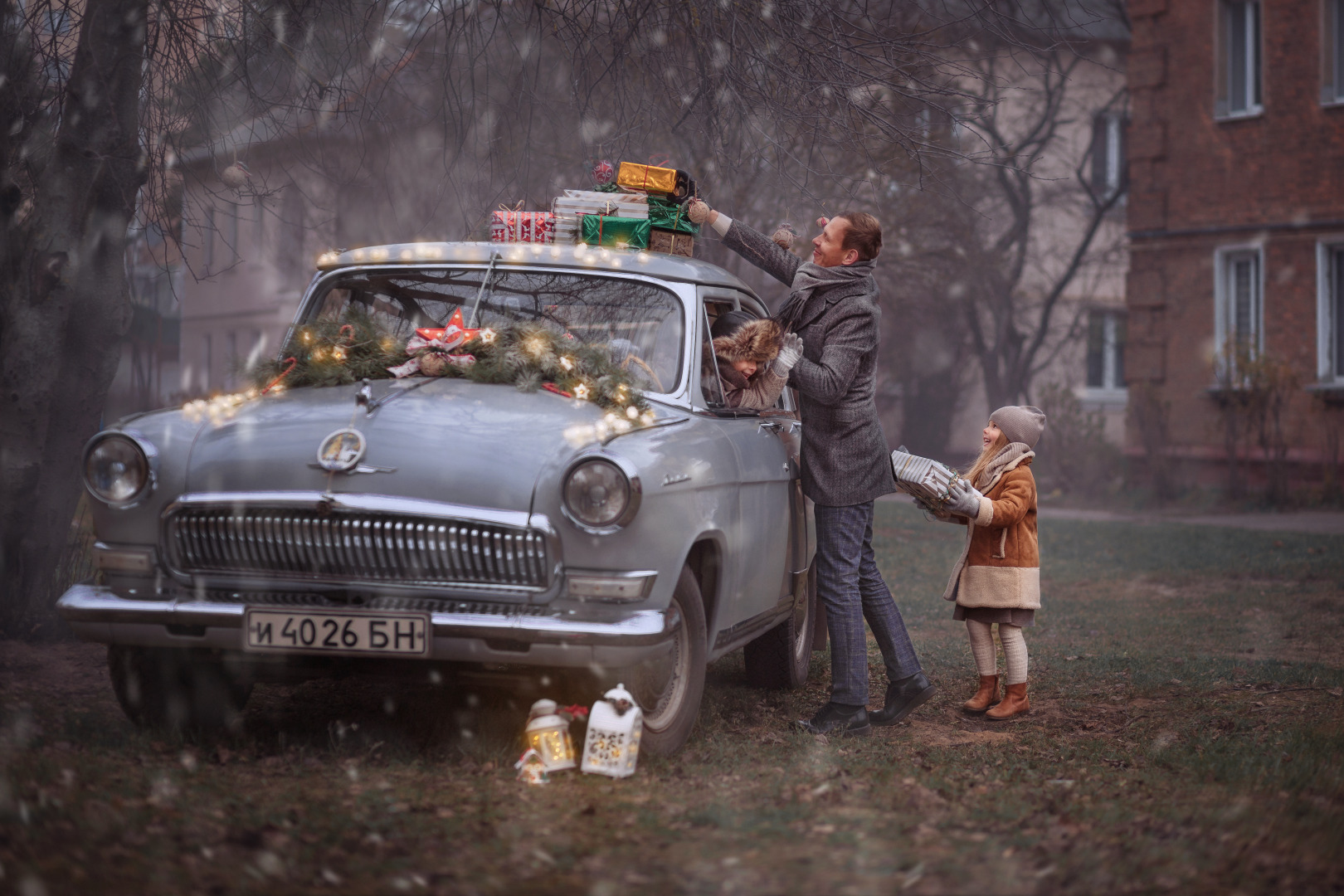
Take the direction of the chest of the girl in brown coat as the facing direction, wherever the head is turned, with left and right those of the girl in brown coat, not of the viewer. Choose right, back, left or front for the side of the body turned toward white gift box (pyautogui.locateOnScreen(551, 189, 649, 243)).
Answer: front

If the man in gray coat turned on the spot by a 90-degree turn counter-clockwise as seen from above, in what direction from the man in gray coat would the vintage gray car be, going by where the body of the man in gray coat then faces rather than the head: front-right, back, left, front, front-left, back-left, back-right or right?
front-right

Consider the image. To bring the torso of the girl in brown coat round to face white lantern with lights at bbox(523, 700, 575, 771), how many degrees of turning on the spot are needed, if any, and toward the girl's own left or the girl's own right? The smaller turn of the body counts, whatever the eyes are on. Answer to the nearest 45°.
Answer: approximately 45° to the girl's own left

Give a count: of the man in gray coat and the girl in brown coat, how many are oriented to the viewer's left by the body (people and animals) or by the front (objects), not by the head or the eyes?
2

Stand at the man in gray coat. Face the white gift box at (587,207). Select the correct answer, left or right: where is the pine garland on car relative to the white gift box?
left

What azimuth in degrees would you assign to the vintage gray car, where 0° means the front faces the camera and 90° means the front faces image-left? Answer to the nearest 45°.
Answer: approximately 45°

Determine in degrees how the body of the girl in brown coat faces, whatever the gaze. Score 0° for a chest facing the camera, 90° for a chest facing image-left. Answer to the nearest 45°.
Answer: approximately 90°

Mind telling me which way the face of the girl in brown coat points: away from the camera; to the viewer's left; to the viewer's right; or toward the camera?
to the viewer's left

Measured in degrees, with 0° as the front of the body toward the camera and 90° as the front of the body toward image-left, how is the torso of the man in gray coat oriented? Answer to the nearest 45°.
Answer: approximately 90°

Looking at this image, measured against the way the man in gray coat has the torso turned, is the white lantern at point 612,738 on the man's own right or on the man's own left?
on the man's own left

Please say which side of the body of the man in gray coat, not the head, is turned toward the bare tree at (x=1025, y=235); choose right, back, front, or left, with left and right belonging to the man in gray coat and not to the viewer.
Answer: right

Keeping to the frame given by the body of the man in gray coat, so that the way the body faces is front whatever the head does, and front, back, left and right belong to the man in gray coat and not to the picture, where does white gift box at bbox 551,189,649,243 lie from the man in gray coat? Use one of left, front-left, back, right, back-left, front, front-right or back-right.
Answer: front
